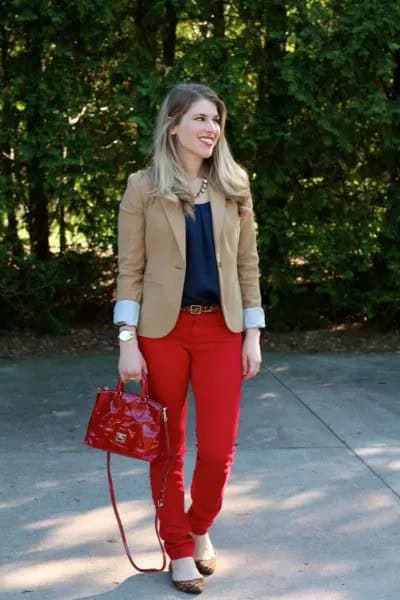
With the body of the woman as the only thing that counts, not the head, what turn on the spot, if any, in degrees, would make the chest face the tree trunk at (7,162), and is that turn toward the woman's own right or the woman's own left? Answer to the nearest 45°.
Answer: approximately 180°

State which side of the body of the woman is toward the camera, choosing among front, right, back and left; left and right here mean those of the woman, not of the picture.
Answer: front

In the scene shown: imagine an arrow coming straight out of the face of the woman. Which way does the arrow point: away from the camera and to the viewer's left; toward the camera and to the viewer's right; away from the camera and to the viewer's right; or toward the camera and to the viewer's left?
toward the camera and to the viewer's right
